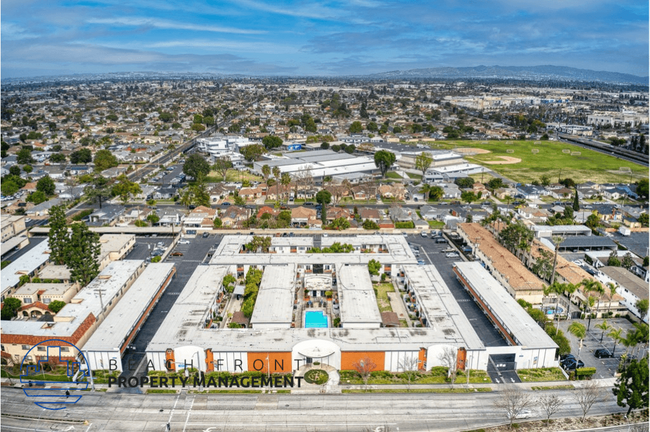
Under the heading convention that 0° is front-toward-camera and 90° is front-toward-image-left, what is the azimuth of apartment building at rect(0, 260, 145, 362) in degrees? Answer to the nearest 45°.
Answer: approximately 0°

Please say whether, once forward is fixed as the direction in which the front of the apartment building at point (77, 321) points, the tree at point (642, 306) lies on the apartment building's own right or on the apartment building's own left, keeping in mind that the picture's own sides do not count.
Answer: on the apartment building's own left

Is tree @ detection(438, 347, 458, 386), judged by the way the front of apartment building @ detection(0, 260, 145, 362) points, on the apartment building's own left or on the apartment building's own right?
on the apartment building's own left

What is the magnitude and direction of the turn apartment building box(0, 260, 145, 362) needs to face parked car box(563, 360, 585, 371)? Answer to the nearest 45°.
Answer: approximately 45° to its left

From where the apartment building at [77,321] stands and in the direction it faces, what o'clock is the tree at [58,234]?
The tree is roughly at 6 o'clock from the apartment building.

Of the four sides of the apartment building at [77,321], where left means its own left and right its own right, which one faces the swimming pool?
left

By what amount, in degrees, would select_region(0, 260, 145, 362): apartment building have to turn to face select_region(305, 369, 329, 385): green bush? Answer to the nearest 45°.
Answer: approximately 45° to its left

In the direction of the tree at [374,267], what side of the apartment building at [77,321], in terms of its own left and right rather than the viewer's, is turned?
left

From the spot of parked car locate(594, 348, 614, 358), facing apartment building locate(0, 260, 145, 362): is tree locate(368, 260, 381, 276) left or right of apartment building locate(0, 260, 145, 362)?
right

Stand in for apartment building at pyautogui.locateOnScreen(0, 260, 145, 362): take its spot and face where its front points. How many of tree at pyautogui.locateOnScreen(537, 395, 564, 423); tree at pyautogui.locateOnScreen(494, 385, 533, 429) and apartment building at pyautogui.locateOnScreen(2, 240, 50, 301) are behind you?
1

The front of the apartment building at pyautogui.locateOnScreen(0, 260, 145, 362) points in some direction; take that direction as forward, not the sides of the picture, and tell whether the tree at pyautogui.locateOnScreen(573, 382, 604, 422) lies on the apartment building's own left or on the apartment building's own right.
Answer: on the apartment building's own left

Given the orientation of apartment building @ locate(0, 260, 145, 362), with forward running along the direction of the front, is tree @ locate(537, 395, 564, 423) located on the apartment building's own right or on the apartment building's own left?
on the apartment building's own left

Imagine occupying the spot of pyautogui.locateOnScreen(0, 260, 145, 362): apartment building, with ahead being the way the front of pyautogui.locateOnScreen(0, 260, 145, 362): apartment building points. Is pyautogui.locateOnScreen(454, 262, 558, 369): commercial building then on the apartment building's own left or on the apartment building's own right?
on the apartment building's own left

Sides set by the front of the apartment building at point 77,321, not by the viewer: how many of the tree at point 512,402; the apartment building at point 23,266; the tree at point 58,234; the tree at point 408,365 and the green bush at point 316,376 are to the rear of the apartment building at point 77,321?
2

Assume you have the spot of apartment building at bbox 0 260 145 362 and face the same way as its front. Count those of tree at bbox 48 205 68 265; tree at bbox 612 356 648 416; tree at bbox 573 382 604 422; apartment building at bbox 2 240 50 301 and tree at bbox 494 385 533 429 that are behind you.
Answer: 2
